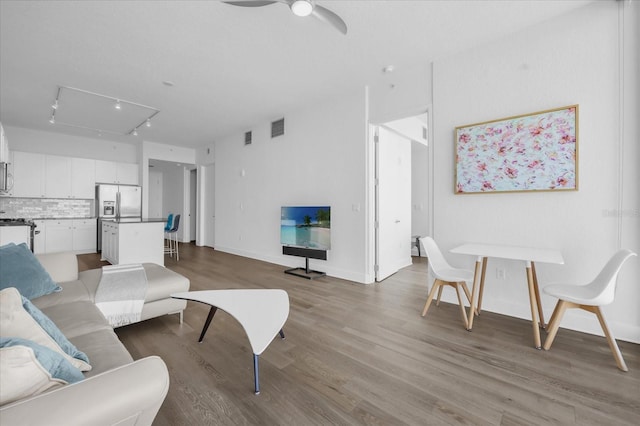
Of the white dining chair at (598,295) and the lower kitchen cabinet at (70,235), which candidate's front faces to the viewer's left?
the white dining chair

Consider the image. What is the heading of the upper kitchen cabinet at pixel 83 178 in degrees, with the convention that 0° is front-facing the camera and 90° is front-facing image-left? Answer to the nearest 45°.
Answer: approximately 0°

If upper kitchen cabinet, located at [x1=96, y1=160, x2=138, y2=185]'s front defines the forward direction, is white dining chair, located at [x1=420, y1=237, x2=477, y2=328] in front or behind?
in front

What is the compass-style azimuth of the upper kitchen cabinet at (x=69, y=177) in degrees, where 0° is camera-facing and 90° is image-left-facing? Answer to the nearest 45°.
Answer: approximately 0°

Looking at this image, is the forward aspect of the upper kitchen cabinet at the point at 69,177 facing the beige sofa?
yes

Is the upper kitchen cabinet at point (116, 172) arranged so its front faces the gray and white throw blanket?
yes

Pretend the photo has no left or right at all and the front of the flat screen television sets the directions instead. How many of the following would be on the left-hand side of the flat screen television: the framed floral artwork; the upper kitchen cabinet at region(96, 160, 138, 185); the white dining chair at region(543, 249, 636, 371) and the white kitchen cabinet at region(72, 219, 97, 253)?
2

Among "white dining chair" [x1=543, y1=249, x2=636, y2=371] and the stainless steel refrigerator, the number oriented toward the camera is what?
1

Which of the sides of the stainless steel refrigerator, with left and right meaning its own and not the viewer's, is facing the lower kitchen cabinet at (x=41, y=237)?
right

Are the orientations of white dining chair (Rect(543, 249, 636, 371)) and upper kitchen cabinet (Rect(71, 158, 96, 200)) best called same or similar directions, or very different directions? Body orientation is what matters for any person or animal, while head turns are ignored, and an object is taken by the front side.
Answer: very different directions
